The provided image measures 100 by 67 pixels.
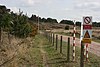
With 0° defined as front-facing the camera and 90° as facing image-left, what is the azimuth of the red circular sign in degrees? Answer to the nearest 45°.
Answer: approximately 0°

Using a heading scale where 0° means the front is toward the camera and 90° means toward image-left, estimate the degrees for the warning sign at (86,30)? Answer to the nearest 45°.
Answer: approximately 0°
